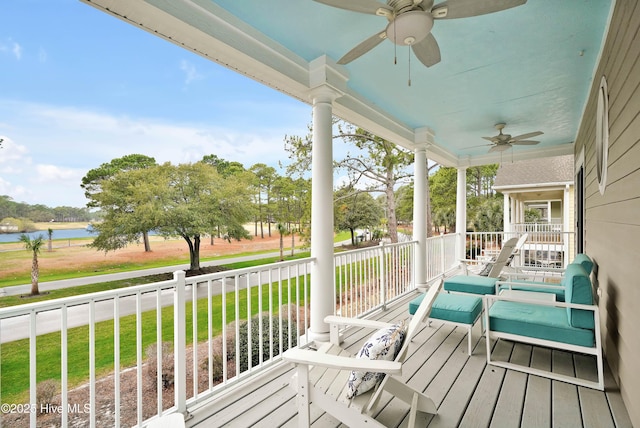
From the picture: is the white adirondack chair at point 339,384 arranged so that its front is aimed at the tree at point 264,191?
no

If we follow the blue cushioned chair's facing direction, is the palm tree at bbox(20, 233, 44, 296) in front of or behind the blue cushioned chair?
in front

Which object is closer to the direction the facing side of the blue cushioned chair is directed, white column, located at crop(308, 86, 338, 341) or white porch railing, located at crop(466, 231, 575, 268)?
the white column

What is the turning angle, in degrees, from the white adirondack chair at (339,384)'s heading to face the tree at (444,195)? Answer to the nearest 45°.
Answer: approximately 90° to its right

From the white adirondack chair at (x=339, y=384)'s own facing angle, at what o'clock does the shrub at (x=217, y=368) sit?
The shrub is roughly at 2 o'clock from the white adirondack chair.

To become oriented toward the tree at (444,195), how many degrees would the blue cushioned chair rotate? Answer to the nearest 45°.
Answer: approximately 90° to its right

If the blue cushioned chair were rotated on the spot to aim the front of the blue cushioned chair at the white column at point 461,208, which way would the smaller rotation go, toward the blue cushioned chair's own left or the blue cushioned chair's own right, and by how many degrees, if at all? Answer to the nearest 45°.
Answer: approximately 90° to the blue cushioned chair's own right

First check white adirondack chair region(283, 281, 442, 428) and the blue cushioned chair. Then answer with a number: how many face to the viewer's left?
2

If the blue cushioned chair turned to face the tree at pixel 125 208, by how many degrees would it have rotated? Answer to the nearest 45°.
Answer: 0° — it already faces it

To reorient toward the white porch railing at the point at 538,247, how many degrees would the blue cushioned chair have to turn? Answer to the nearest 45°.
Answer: approximately 90° to its right

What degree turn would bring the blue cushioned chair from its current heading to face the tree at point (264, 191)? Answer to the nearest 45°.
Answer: approximately 45° to its right

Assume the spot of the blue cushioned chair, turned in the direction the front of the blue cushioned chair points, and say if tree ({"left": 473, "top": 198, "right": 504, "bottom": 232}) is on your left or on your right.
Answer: on your right

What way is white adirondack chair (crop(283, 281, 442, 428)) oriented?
to the viewer's left

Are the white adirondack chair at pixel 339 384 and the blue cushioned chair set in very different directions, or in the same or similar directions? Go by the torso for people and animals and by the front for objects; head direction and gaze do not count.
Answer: same or similar directions

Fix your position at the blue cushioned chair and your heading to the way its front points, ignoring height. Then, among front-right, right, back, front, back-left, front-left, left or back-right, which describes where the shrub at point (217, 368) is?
front

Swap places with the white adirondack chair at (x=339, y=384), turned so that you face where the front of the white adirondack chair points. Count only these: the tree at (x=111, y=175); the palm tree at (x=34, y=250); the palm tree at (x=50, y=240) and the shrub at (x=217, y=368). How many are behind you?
0

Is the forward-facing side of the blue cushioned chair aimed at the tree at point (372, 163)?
no

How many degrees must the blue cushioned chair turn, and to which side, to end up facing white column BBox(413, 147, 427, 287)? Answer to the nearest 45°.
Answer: approximately 45° to its right

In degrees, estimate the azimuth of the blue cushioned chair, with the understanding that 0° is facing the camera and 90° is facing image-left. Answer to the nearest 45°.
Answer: approximately 90°
